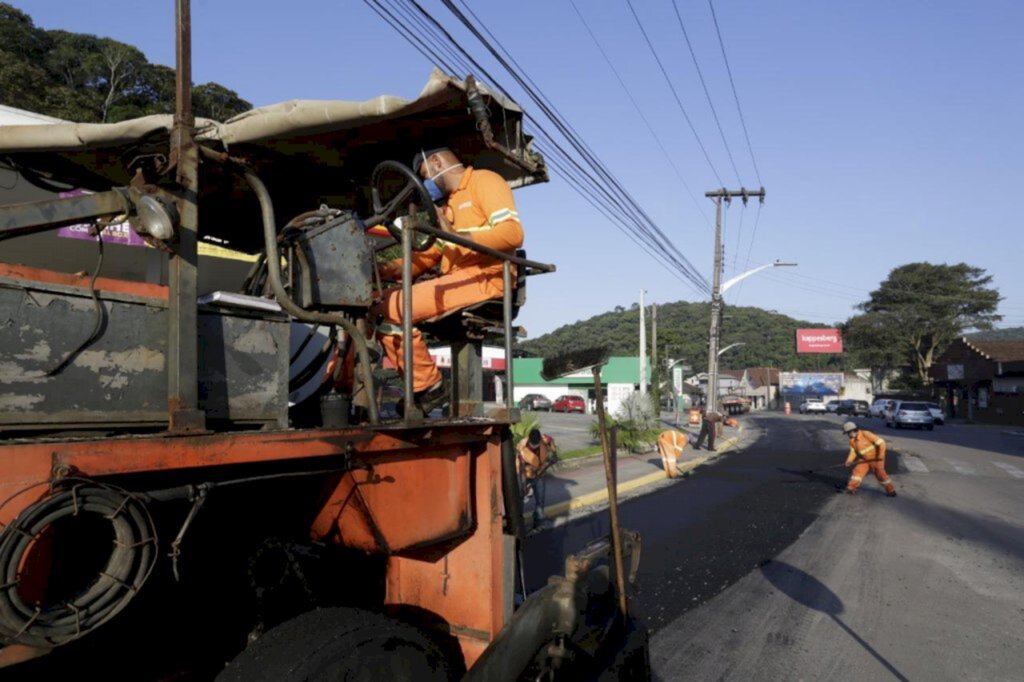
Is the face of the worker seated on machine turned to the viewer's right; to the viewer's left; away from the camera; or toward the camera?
to the viewer's left

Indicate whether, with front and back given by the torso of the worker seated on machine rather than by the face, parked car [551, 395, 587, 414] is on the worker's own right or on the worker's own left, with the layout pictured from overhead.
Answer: on the worker's own right

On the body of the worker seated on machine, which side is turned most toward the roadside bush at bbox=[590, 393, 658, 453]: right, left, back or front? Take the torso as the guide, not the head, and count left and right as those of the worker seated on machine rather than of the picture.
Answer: right

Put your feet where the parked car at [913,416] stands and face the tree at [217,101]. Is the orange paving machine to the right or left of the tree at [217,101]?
left

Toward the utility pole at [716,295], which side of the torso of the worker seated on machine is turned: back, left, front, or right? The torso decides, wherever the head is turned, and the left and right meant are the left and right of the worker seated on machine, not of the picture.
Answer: right

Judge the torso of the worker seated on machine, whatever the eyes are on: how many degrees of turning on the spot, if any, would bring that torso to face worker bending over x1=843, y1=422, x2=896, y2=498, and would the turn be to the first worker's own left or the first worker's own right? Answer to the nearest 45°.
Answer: approximately 135° to the first worker's own right

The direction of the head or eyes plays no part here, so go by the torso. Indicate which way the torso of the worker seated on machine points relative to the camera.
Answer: to the viewer's left

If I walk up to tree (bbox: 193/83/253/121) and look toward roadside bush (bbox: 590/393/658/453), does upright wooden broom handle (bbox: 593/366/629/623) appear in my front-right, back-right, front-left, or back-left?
front-right
